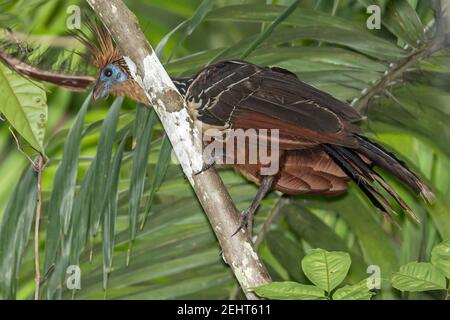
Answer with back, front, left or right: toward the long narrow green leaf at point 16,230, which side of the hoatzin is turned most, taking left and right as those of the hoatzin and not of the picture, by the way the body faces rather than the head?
front

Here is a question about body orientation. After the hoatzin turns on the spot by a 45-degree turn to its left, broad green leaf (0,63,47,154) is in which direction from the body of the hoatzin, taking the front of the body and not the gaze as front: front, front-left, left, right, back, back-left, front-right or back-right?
front

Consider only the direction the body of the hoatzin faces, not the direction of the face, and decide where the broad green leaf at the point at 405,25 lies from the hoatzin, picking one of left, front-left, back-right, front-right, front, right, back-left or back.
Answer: back

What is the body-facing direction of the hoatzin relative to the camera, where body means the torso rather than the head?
to the viewer's left
